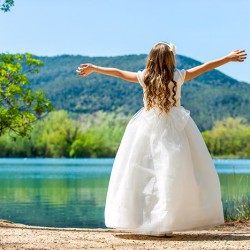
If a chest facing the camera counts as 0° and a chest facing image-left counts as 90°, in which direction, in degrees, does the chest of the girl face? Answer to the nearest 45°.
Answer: approximately 180°

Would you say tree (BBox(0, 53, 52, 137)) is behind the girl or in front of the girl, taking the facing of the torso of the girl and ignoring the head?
in front

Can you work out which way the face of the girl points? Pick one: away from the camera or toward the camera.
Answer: away from the camera
